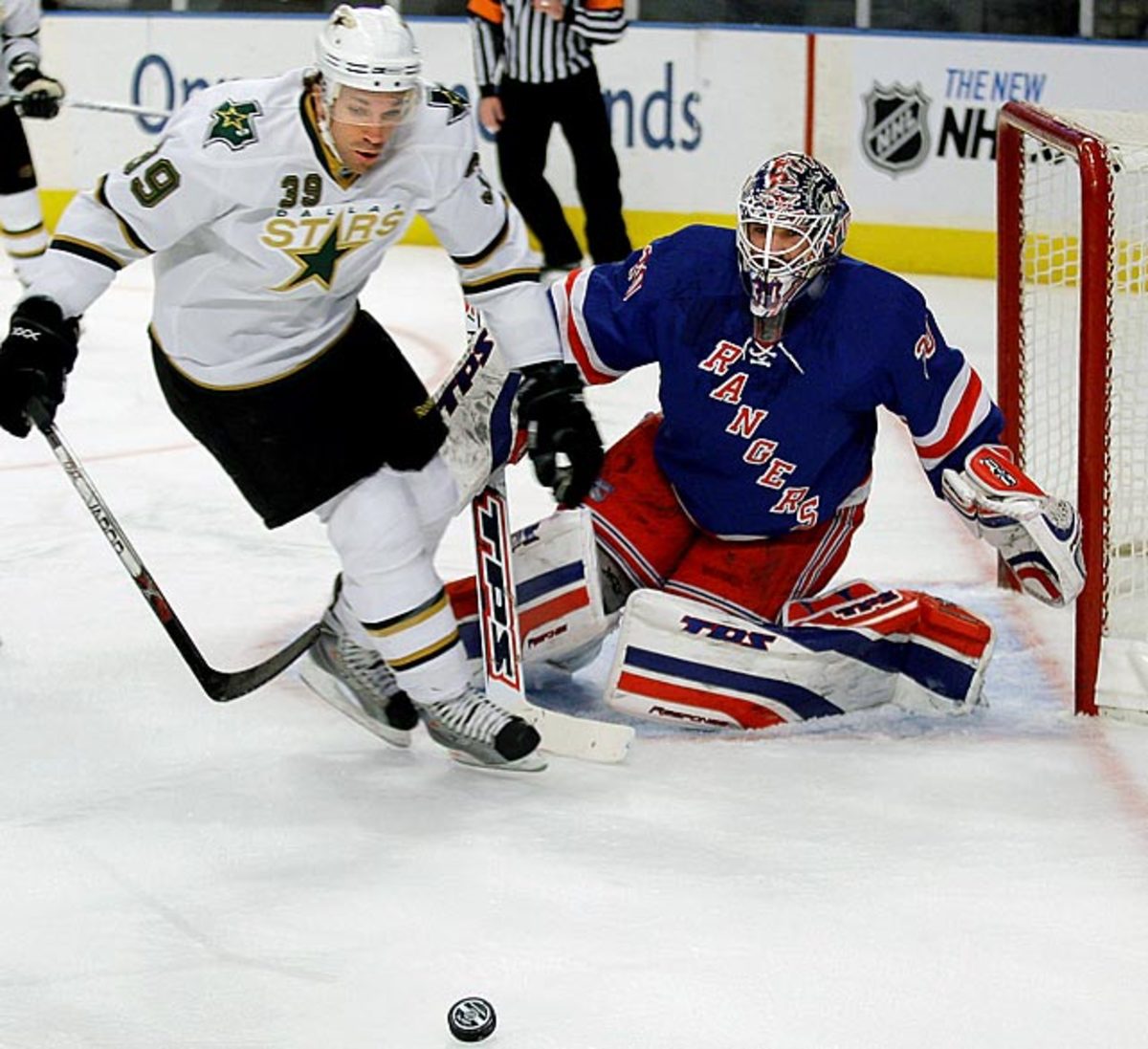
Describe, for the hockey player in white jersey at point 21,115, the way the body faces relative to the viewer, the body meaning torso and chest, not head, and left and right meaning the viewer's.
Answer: facing to the right of the viewer

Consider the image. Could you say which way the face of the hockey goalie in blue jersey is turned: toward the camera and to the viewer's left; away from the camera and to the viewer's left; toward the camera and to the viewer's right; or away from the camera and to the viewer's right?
toward the camera and to the viewer's left

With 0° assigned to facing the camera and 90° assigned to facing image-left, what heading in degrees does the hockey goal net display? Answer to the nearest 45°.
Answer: approximately 90°

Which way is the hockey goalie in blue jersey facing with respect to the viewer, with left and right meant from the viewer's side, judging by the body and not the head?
facing the viewer

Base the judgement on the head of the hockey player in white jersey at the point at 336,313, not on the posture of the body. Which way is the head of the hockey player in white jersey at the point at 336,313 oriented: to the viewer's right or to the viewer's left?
to the viewer's right

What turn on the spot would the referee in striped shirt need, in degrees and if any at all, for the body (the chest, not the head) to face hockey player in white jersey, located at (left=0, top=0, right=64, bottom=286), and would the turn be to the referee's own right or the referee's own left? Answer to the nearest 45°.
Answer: approximately 45° to the referee's own right

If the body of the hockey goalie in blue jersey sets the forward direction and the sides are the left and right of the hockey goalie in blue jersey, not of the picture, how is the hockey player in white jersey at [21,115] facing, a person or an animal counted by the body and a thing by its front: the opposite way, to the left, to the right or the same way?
to the left

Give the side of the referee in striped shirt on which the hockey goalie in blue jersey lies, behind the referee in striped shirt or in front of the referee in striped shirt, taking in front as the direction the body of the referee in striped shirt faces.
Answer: in front

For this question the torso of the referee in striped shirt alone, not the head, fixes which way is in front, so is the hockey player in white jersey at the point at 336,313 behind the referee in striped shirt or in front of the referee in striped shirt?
in front

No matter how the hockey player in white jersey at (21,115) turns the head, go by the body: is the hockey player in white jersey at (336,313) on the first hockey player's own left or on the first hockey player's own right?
on the first hockey player's own right

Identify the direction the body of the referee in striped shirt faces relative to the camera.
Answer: toward the camera
